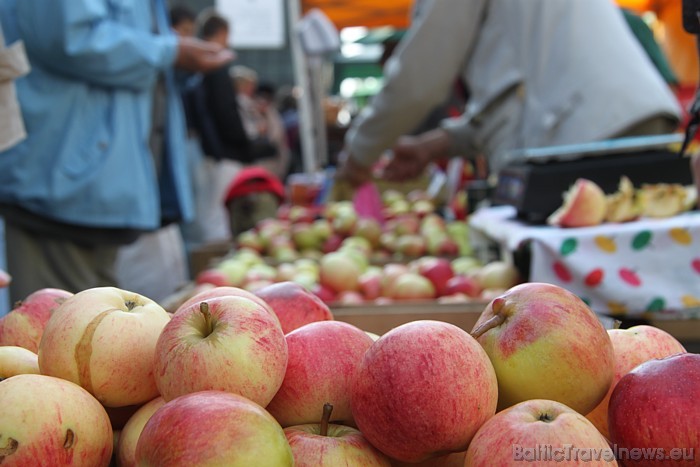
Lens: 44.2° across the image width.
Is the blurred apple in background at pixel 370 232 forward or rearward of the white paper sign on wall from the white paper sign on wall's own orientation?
forward

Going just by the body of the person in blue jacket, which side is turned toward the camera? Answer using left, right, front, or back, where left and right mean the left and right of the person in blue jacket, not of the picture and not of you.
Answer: right

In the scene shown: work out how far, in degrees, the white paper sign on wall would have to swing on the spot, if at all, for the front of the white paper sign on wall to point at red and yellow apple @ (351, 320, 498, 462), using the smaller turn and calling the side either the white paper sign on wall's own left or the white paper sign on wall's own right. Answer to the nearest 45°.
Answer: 0° — it already faces it

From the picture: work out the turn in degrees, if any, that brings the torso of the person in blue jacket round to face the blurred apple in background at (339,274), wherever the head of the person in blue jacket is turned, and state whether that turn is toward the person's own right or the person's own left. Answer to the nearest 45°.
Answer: approximately 45° to the person's own right

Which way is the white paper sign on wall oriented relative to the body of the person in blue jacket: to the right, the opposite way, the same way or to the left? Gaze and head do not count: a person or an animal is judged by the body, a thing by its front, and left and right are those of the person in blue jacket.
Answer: to the right

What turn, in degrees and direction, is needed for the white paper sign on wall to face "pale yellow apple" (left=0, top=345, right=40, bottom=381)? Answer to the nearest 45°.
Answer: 0° — it already faces it

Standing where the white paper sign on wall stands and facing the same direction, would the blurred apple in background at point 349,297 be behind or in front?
in front

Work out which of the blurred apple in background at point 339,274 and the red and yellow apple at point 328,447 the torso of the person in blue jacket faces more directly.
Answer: the blurred apple in background

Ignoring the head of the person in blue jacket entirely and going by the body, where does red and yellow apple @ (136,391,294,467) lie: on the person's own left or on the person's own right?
on the person's own right

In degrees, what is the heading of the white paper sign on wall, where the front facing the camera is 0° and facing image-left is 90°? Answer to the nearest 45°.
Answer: approximately 0°

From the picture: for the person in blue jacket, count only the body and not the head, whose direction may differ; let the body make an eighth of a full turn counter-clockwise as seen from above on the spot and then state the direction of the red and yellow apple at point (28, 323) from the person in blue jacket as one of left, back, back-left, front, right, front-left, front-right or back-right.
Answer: back-right
